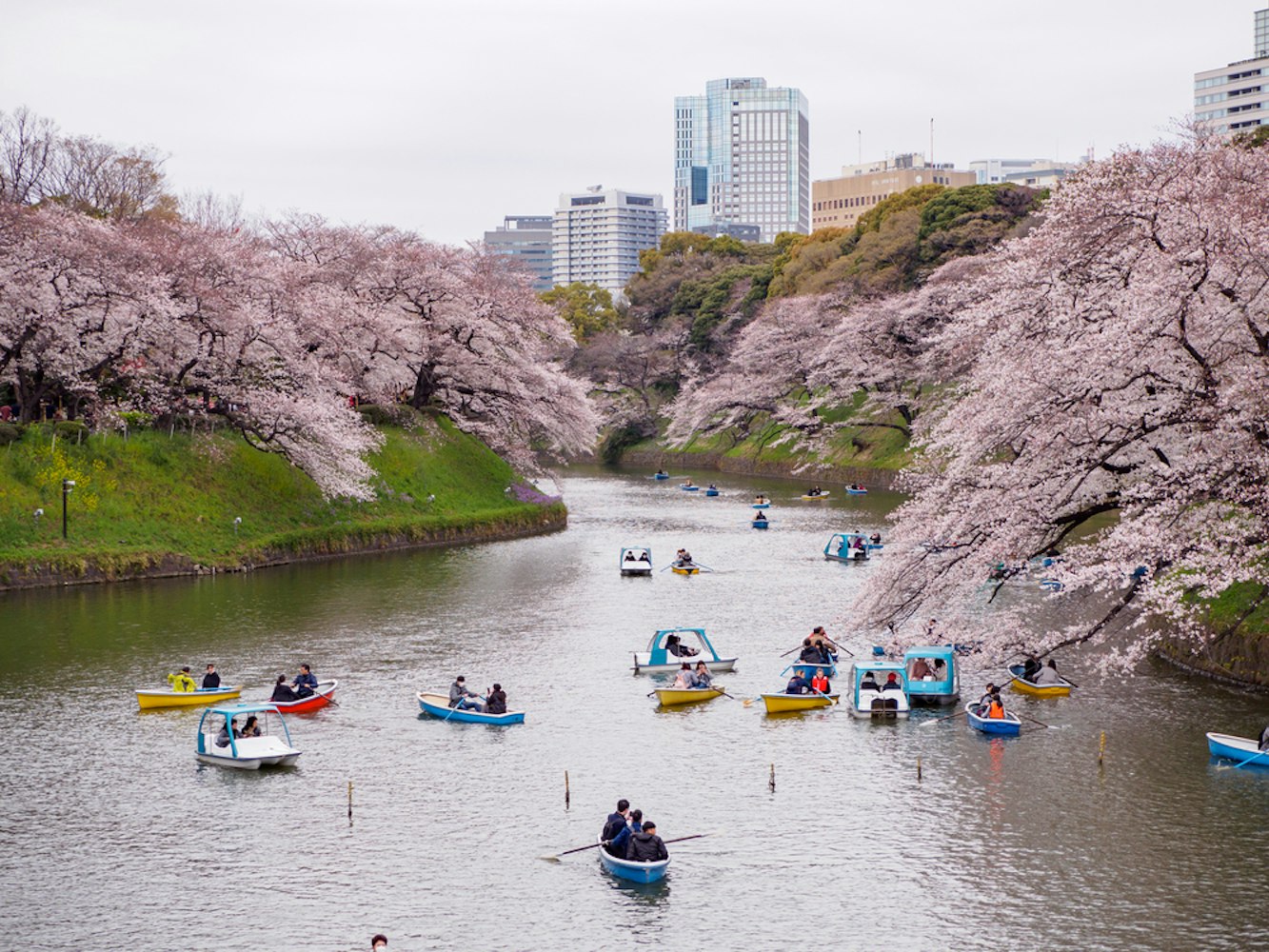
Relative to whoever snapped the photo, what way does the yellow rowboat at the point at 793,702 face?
facing to the left of the viewer

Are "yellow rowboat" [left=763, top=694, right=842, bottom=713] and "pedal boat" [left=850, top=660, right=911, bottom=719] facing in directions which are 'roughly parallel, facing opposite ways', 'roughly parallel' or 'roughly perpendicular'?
roughly perpendicular

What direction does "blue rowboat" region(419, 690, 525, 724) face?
to the viewer's left
